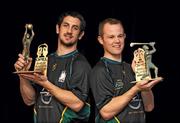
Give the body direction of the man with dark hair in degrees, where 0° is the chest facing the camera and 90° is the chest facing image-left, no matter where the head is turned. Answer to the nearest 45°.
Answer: approximately 45°
